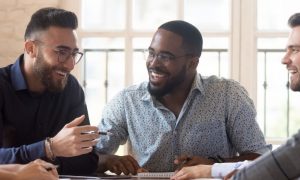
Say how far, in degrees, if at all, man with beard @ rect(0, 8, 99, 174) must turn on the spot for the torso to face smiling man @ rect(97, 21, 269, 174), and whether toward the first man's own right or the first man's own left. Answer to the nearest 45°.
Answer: approximately 45° to the first man's own left

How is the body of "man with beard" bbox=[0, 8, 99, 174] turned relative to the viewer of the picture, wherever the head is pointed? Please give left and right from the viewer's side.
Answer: facing the viewer and to the right of the viewer

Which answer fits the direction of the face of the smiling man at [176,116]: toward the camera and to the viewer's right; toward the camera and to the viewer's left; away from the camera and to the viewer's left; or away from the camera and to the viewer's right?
toward the camera and to the viewer's left

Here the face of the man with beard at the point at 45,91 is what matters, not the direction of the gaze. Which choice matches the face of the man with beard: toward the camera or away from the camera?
toward the camera
